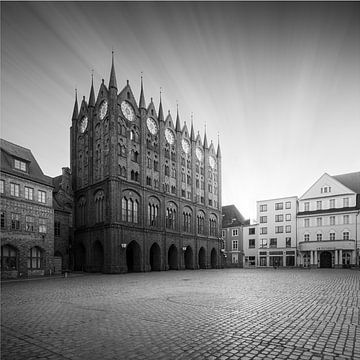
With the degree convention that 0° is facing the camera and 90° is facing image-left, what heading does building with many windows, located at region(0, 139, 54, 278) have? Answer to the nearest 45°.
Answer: approximately 315°
